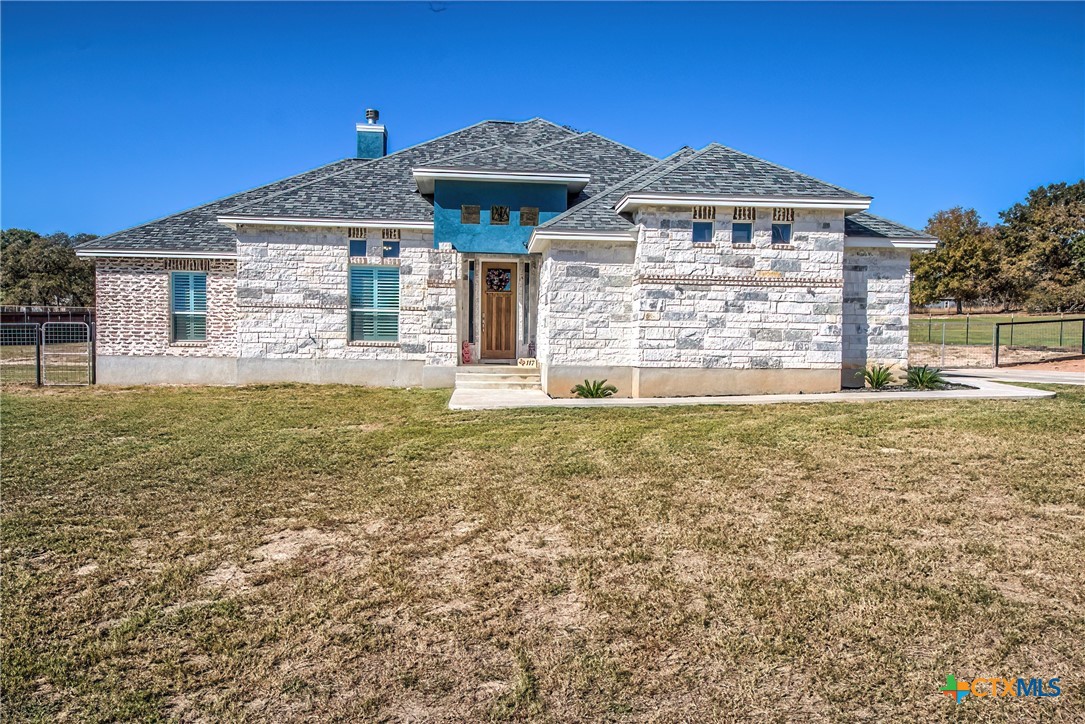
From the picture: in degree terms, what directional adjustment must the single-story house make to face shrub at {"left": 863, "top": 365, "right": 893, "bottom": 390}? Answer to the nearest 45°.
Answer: approximately 90° to its left

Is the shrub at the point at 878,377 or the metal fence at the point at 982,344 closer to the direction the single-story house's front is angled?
the shrub

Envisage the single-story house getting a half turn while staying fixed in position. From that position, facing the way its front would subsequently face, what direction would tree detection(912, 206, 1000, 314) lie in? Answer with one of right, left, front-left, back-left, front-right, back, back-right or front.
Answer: front-right

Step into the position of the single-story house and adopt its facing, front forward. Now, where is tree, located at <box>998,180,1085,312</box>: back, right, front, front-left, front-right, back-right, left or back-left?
back-left

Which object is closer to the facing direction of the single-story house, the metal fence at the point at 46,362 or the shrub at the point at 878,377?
the shrub

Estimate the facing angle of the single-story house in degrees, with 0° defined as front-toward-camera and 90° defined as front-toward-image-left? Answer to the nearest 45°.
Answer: approximately 0°

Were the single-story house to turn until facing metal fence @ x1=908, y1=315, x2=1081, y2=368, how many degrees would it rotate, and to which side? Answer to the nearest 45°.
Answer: approximately 135° to its left
